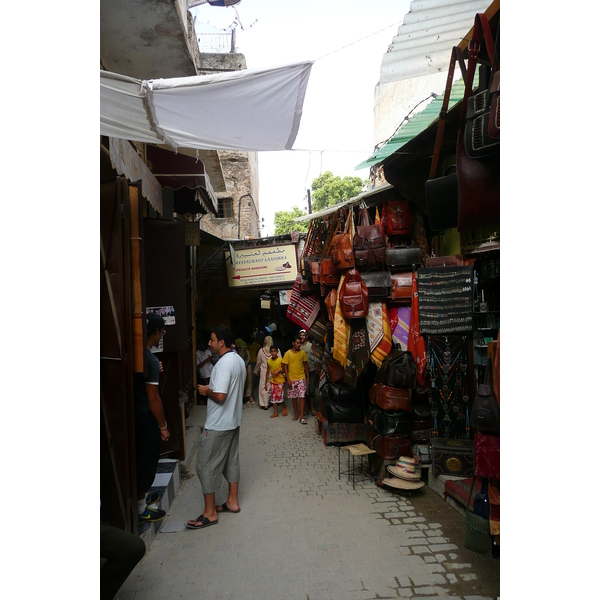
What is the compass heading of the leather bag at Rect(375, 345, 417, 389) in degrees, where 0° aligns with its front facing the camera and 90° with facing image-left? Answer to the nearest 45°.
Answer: approximately 45°

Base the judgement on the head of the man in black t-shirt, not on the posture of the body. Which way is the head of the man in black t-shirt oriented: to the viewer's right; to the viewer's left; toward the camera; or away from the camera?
to the viewer's right

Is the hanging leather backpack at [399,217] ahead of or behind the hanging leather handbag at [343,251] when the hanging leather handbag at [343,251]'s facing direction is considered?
behind

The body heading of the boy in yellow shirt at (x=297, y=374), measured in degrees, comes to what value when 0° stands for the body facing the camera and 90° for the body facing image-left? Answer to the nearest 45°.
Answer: approximately 0°

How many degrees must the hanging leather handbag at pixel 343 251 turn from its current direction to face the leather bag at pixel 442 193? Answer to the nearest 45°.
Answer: approximately 45° to its left

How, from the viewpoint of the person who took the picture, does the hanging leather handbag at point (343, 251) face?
facing the viewer and to the left of the viewer

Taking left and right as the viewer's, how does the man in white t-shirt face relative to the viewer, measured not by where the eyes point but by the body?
facing to the left of the viewer

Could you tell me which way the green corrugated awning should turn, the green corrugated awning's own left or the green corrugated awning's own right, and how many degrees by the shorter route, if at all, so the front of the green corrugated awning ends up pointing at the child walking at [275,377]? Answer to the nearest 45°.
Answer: approximately 45° to the green corrugated awning's own right

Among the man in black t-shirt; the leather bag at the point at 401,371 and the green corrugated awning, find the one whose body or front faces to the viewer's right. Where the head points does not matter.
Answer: the man in black t-shirt

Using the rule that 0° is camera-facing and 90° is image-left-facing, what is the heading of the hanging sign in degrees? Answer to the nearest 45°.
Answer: approximately 0°

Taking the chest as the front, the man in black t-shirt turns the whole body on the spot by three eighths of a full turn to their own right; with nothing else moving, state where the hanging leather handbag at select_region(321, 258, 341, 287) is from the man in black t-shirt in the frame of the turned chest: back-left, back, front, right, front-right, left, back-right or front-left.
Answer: back

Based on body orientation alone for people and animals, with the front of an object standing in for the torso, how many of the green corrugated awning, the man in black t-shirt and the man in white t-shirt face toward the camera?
0

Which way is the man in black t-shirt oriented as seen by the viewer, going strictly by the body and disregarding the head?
to the viewer's right
